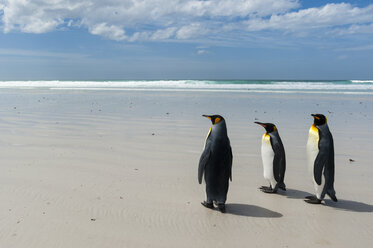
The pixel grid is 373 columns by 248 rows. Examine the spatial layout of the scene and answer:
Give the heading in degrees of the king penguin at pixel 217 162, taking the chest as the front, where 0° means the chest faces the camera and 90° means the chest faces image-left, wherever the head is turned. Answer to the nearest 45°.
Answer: approximately 135°

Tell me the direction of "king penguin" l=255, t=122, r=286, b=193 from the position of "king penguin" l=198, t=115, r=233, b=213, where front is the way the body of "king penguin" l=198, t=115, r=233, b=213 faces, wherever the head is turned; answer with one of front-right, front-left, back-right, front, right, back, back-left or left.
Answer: right

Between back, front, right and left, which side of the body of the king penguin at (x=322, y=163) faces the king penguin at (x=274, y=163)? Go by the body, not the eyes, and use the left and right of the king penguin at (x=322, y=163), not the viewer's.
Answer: front

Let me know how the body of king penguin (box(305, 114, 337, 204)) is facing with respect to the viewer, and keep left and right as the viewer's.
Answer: facing to the left of the viewer

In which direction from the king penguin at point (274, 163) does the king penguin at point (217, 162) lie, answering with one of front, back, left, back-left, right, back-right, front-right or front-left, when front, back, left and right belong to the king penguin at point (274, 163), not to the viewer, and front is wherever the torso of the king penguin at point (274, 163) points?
front-left

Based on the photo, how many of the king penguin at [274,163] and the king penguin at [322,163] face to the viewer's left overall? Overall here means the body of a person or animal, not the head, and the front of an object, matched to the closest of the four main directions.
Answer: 2

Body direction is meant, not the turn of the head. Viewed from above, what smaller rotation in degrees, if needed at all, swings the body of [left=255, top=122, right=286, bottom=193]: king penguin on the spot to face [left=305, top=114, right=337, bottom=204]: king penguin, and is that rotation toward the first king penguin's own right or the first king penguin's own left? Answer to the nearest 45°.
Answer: approximately 135° to the first king penguin's own left

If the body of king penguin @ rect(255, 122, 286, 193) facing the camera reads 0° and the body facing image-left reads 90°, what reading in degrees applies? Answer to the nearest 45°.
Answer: approximately 90°
